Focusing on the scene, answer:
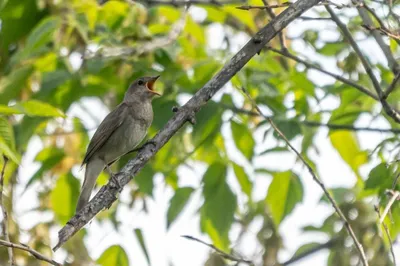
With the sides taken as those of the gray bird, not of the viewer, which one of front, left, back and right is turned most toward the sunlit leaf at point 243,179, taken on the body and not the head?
left

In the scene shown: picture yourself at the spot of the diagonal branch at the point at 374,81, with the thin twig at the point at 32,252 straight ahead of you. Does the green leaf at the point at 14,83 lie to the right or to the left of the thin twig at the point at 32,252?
right

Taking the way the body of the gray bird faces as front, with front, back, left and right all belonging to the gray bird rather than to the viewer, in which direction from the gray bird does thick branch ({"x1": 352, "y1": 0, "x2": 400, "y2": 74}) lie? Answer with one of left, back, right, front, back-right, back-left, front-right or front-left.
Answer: front-right

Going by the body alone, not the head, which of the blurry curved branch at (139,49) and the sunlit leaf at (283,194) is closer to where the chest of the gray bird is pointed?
the sunlit leaf

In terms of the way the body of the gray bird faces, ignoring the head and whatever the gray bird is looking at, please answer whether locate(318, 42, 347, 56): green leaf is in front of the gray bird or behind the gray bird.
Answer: in front

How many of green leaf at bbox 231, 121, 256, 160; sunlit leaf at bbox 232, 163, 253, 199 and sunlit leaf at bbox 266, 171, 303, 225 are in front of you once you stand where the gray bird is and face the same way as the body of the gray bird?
3

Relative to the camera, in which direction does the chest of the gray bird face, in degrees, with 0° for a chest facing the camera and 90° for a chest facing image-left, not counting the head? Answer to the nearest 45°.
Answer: approximately 270°
